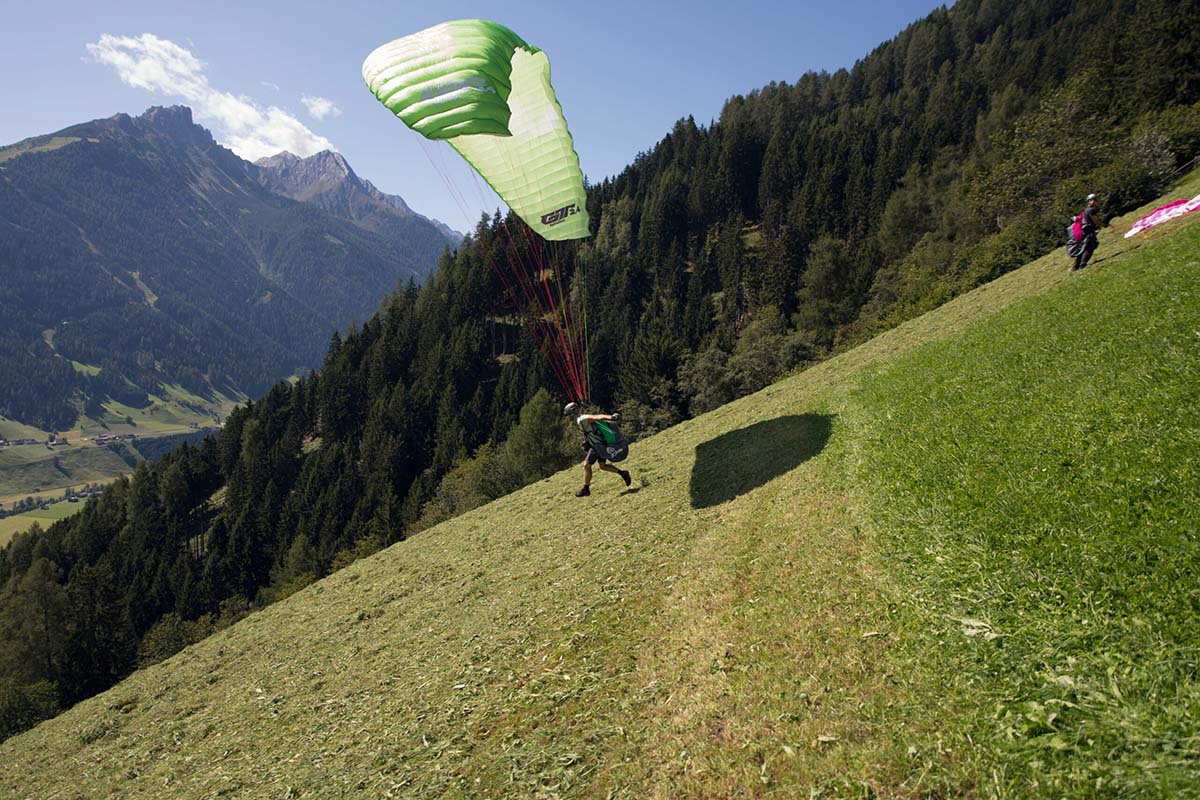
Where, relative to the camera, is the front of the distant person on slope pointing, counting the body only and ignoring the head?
to the viewer's right

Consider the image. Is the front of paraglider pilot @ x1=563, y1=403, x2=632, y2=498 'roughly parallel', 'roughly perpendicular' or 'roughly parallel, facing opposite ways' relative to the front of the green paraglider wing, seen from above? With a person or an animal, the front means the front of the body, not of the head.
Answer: roughly parallel

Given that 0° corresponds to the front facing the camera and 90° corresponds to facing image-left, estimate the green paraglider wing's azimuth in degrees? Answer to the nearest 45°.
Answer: approximately 90°

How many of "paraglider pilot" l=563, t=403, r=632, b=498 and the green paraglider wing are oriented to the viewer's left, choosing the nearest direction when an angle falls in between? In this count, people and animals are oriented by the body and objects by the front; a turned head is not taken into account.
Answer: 2

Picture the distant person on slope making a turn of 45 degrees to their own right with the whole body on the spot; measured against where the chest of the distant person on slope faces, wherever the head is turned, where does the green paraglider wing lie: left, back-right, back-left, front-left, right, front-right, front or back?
right

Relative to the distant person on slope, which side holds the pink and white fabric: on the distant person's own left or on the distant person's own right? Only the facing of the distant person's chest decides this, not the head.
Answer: on the distant person's own left

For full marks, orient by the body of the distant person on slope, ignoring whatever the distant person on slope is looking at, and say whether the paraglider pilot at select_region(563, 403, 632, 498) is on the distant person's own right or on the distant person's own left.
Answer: on the distant person's own right

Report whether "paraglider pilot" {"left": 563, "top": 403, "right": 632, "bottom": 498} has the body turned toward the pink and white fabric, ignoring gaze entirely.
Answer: no

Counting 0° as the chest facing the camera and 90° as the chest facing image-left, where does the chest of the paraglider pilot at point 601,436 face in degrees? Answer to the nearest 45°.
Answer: approximately 90°
